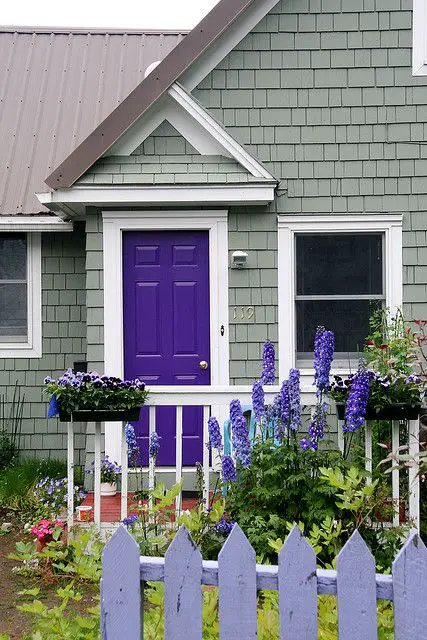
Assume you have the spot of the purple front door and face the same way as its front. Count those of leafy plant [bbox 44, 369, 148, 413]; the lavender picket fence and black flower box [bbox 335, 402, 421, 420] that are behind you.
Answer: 0

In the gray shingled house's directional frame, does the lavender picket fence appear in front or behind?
in front

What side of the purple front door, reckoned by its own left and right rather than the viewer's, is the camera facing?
front

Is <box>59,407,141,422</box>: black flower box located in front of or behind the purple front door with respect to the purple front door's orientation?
in front

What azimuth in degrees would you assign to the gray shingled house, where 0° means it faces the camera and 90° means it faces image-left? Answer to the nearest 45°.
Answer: approximately 0°

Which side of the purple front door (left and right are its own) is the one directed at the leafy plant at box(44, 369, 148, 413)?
front

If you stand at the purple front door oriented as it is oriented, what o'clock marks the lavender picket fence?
The lavender picket fence is roughly at 12 o'clock from the purple front door.

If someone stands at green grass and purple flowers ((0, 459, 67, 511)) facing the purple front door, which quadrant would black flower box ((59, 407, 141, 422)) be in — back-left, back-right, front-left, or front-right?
front-right
